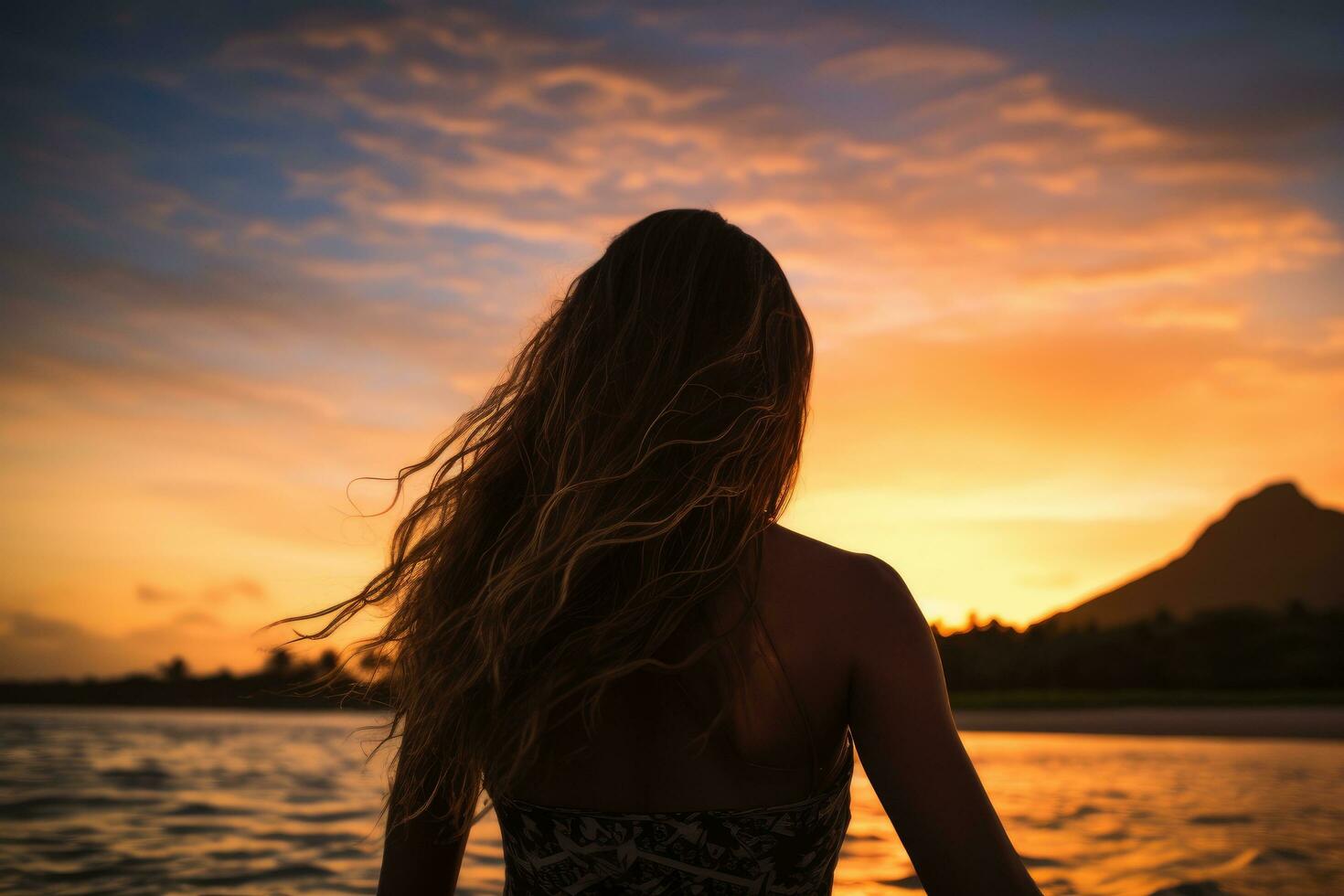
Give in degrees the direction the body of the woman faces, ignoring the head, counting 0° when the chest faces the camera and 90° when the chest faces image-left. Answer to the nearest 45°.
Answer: approximately 180°

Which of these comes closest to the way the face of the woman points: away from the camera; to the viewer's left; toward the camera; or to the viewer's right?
away from the camera
